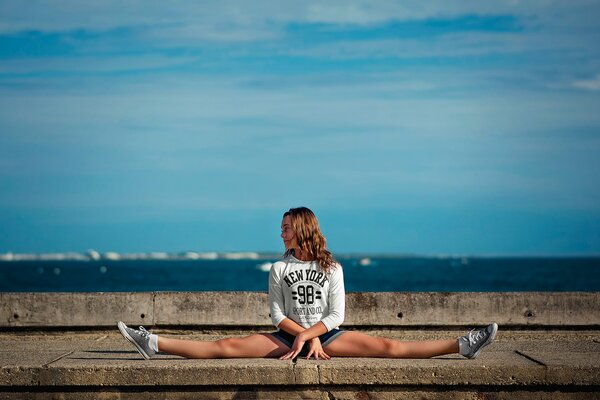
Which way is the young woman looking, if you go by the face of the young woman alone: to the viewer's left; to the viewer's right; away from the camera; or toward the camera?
to the viewer's left

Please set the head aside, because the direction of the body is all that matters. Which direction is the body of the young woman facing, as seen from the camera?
toward the camera
